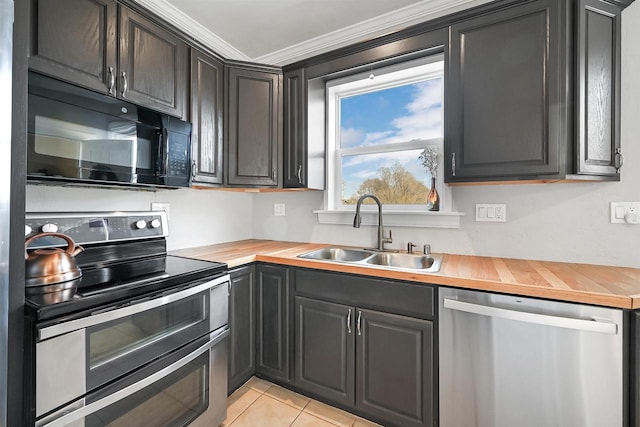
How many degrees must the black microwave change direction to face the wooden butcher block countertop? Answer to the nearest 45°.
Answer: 0° — it already faces it

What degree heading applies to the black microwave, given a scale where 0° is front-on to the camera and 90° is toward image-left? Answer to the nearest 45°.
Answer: approximately 315°

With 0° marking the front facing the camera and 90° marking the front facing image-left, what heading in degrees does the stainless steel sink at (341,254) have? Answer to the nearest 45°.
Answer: approximately 0°

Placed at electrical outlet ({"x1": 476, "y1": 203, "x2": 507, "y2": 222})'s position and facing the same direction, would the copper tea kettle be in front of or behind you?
in front

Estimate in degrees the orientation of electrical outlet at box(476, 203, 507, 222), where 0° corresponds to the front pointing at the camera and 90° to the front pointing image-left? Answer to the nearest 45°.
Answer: approximately 0°

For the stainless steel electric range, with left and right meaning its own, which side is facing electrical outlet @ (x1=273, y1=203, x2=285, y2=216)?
left

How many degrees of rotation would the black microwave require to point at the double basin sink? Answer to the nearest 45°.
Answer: approximately 45° to its left

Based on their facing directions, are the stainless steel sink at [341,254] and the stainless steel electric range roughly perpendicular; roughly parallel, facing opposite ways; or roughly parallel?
roughly perpendicular

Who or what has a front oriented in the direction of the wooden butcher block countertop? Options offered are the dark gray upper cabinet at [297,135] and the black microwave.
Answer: the black microwave
